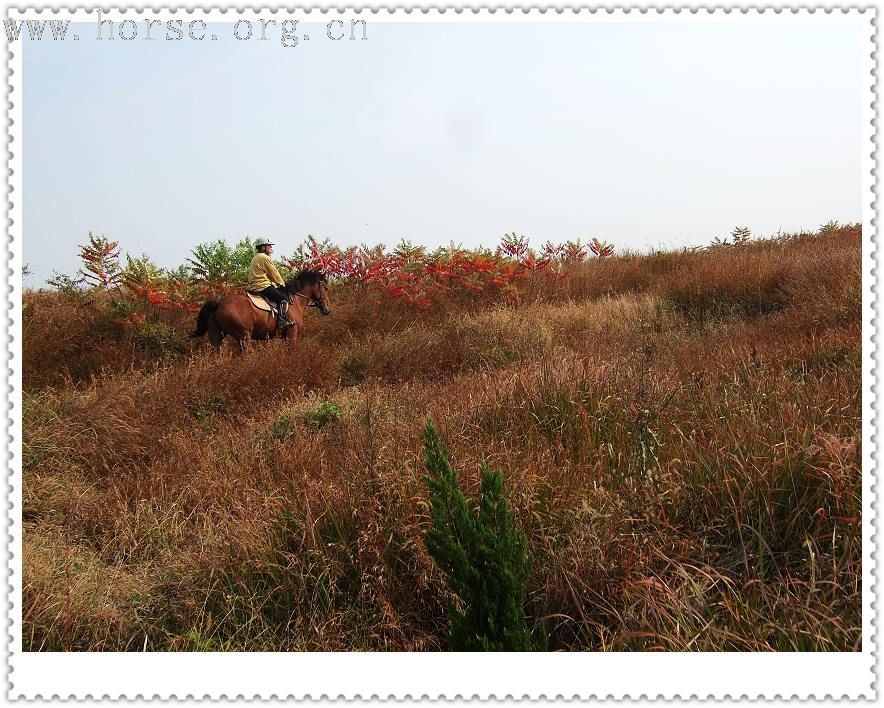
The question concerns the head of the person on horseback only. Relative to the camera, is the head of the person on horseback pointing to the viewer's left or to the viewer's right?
to the viewer's right

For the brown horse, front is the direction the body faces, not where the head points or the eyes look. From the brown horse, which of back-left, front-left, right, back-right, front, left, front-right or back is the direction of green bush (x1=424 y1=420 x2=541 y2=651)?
right

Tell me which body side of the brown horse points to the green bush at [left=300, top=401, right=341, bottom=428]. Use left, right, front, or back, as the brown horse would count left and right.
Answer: right

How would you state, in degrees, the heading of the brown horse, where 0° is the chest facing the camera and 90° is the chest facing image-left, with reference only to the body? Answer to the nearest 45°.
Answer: approximately 270°
